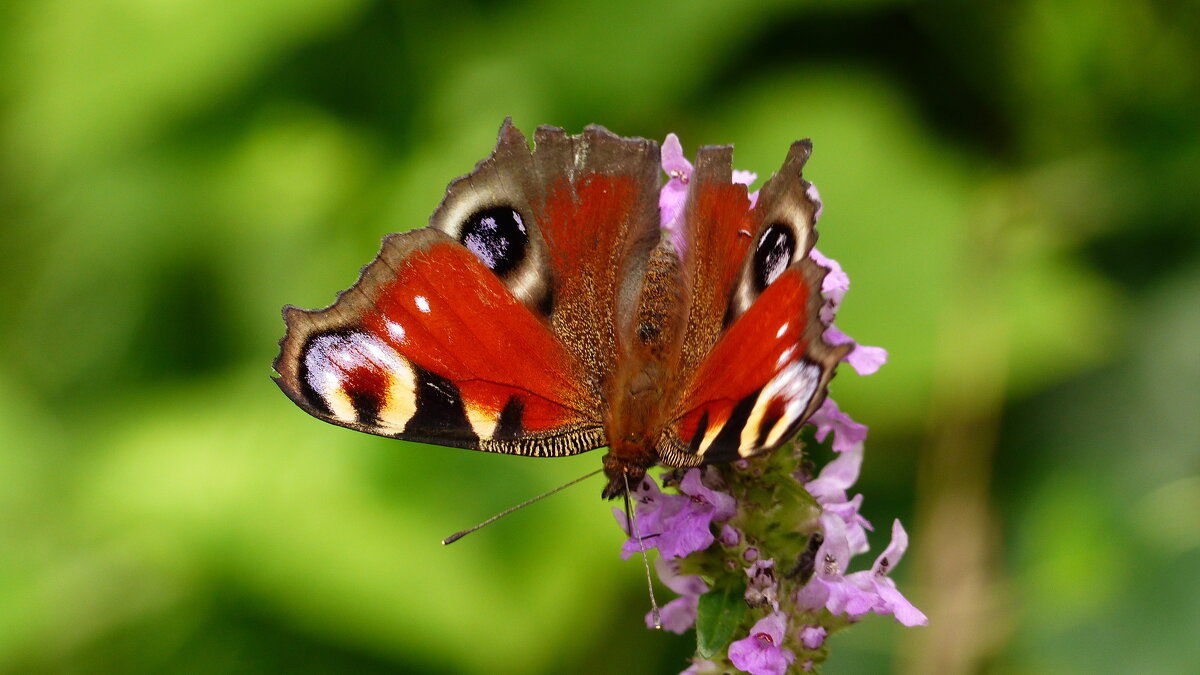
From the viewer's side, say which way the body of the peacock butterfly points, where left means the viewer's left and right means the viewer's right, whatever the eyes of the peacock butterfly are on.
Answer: facing the viewer
